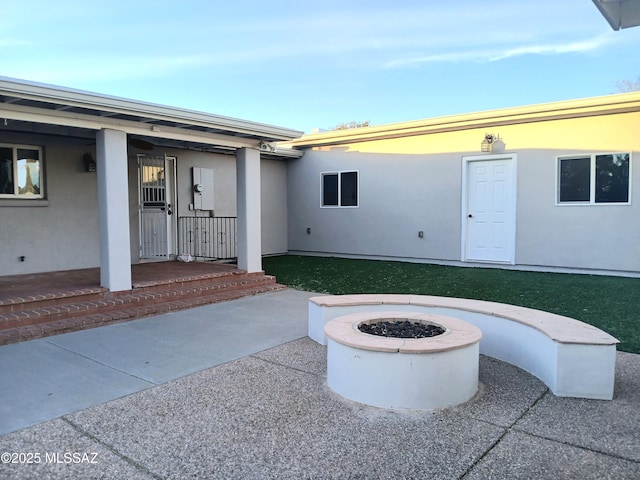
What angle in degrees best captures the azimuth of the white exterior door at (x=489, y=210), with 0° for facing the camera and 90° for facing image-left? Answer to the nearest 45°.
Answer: approximately 0°

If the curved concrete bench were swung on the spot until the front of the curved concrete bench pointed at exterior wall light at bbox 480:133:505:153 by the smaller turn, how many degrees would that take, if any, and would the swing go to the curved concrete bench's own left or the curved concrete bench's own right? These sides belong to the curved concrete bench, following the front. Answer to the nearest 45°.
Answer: approximately 135° to the curved concrete bench's own right

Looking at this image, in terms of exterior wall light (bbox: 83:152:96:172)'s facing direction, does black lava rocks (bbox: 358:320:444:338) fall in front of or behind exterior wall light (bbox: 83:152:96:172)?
in front

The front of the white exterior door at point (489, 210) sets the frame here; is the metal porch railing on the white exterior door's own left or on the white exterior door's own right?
on the white exterior door's own right

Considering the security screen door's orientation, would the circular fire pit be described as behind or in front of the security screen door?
in front

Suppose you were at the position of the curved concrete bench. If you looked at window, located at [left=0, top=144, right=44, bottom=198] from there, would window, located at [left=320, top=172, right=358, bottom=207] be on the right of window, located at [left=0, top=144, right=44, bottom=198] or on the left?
right

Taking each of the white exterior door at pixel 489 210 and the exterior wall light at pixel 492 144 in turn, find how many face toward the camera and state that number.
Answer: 2

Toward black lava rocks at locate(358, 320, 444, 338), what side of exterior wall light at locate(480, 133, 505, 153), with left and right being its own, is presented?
front

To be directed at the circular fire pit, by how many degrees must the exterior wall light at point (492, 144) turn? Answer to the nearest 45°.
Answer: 0° — it already faces it

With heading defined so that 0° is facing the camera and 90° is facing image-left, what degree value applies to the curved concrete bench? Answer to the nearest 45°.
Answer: approximately 45°

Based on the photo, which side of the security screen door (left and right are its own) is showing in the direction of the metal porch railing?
left

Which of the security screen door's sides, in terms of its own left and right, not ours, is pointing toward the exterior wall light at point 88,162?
right

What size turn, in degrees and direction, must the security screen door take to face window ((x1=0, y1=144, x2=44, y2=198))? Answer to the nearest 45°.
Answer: approximately 90° to its right
